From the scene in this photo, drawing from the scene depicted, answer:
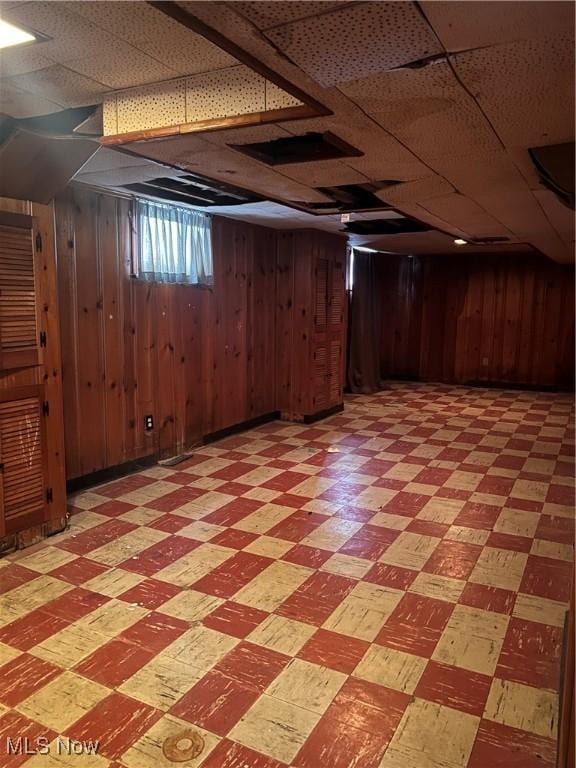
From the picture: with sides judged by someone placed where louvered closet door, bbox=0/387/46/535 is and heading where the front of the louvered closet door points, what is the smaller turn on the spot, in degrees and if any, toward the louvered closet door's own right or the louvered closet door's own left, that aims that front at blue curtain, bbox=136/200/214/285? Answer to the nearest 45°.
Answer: approximately 90° to the louvered closet door's own left

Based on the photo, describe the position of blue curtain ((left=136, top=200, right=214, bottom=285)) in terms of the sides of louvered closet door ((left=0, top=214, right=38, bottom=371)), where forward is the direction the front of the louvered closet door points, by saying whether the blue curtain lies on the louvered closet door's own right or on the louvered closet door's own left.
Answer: on the louvered closet door's own left

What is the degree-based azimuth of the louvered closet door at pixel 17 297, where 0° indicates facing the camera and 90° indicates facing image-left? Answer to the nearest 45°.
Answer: approximately 315°

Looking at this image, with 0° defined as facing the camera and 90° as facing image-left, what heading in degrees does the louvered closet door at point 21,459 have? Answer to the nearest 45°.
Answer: approximately 315°

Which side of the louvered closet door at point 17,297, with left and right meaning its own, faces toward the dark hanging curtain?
left
